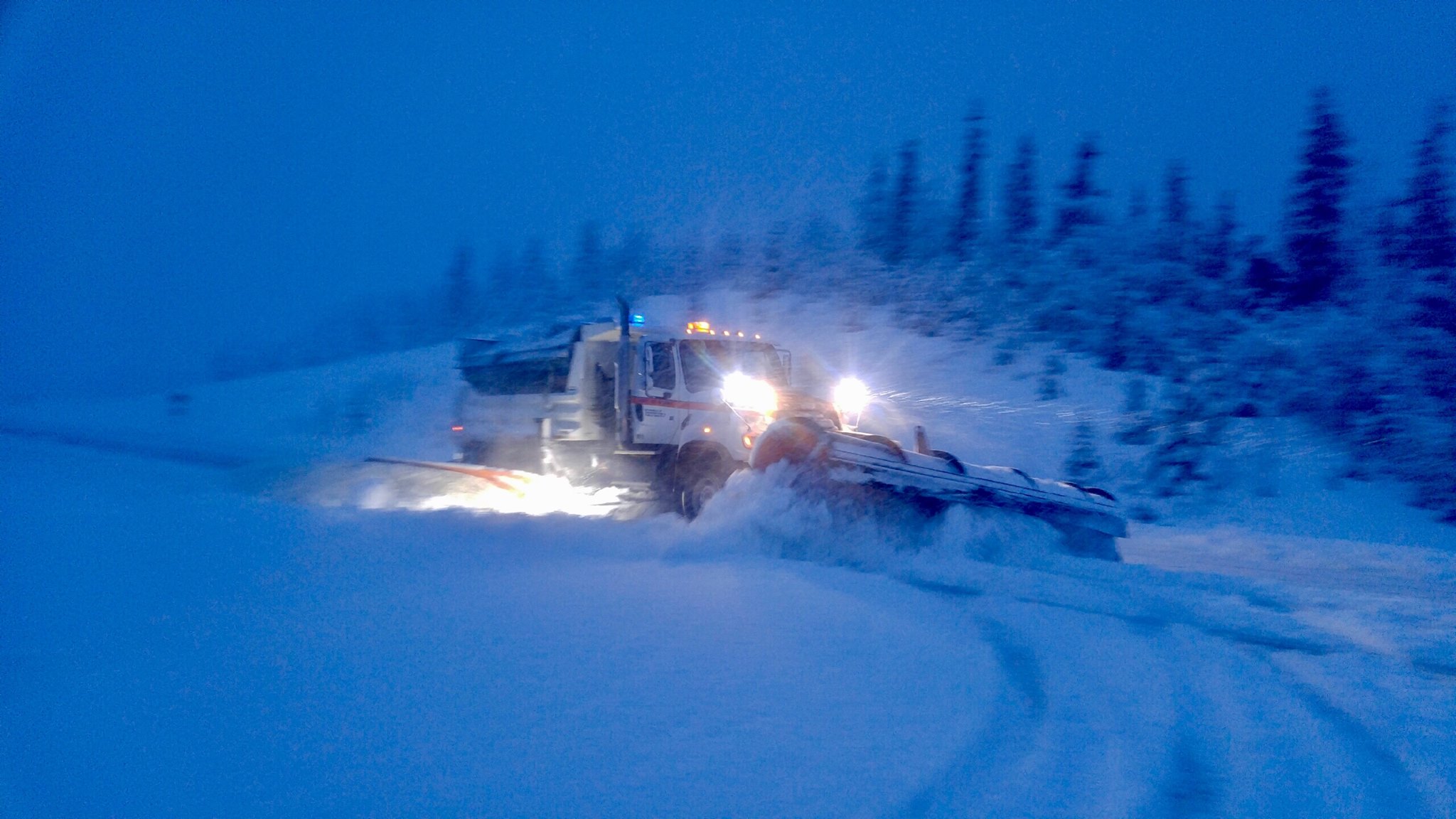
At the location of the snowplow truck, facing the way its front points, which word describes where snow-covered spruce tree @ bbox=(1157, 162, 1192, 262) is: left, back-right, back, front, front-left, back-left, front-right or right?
left

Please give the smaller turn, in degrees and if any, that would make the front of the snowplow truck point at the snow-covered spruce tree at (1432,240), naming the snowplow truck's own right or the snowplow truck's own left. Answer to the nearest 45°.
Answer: approximately 90° to the snowplow truck's own left

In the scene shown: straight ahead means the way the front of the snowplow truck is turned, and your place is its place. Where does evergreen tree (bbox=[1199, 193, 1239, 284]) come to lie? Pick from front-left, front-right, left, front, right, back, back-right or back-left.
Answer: left

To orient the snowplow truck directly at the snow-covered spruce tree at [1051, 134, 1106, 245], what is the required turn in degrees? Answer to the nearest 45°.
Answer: approximately 90° to its left

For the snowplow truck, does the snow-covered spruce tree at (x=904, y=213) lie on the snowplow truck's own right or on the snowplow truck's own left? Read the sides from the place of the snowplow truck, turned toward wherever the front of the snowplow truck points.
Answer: on the snowplow truck's own left

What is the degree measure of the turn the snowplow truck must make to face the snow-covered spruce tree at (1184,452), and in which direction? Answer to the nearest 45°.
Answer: approximately 90° to its left

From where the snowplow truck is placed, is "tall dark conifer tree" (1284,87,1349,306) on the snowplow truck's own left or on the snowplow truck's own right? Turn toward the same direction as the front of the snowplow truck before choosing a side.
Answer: on the snowplow truck's own left

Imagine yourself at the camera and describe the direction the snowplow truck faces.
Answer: facing the viewer and to the right of the viewer
